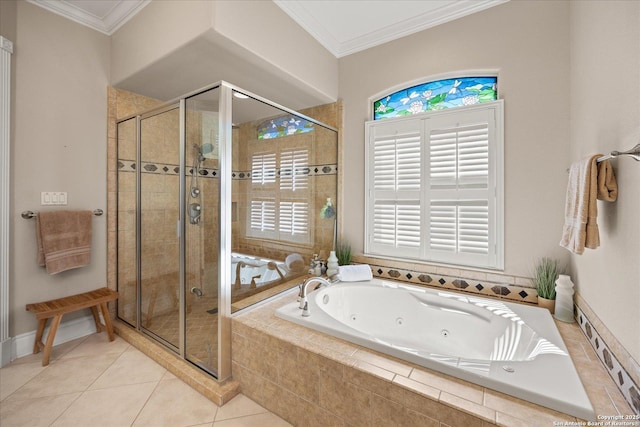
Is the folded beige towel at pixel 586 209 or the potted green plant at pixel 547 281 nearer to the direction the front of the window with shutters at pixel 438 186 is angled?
the folded beige towel

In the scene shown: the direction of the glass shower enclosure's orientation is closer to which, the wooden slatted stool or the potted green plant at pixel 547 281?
the wooden slatted stool

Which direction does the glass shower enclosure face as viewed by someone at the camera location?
facing the viewer and to the left of the viewer

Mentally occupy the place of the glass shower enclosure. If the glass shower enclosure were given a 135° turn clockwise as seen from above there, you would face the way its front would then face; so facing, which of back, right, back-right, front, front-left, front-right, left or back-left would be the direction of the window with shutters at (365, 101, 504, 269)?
right

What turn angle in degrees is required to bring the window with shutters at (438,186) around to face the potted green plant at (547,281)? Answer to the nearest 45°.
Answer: approximately 135° to its left

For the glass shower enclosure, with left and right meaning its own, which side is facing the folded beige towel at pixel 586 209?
left
